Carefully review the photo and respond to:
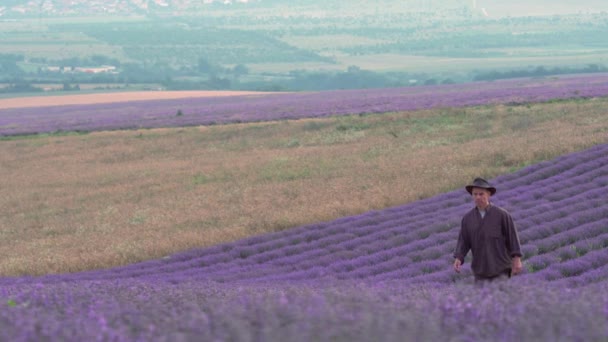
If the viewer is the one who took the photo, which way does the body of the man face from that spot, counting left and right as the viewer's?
facing the viewer and to the left of the viewer
